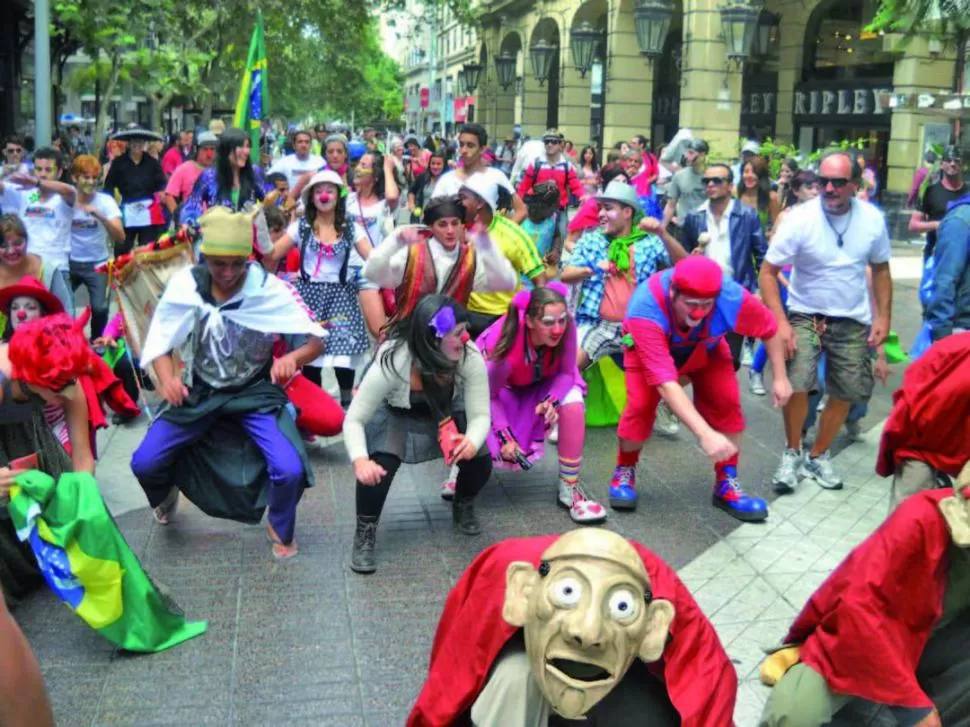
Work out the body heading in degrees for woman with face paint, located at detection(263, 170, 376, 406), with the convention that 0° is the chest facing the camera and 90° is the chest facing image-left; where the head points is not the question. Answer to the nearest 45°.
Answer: approximately 0°

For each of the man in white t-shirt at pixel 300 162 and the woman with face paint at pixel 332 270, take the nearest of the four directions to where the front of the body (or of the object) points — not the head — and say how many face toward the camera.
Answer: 2

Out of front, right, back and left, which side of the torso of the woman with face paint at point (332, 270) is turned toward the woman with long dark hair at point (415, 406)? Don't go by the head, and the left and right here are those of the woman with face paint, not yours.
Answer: front

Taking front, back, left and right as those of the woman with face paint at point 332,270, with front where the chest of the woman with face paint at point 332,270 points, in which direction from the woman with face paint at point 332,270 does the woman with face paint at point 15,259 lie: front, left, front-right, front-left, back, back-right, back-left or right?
front-right

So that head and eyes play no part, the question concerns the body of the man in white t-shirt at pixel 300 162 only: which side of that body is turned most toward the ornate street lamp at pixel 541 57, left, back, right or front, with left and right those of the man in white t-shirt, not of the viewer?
back

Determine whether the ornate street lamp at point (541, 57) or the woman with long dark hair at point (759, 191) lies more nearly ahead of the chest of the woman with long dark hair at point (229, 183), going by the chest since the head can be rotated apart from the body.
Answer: the woman with long dark hair

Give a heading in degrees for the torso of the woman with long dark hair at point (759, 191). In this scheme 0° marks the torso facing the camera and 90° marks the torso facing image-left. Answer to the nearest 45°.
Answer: approximately 45°

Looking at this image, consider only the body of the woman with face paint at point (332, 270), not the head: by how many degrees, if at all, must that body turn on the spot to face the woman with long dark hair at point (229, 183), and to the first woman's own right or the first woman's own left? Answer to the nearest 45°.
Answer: approximately 135° to the first woman's own right

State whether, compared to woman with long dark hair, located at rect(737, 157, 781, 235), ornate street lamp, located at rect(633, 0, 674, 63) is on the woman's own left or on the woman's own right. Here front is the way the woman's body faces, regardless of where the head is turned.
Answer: on the woman's own right

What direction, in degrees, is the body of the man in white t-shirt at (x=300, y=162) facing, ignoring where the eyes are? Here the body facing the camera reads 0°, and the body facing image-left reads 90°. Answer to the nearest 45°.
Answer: approximately 0°

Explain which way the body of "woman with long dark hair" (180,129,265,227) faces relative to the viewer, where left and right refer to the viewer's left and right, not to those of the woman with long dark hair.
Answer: facing the viewer and to the right of the viewer

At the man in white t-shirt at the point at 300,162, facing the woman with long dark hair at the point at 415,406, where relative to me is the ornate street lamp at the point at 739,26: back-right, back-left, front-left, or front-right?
back-left

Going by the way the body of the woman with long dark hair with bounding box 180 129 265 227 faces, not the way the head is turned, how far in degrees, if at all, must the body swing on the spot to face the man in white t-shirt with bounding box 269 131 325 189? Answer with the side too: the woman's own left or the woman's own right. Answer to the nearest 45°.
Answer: approximately 135° to the woman's own left
